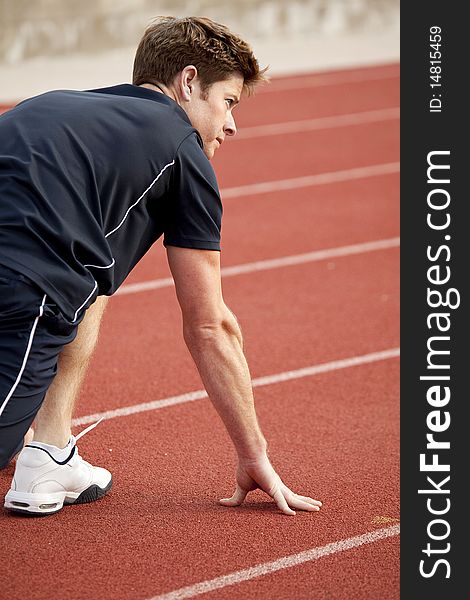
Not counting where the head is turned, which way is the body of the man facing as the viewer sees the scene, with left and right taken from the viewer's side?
facing away from the viewer and to the right of the viewer

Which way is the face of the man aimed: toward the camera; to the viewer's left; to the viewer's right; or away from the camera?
to the viewer's right
